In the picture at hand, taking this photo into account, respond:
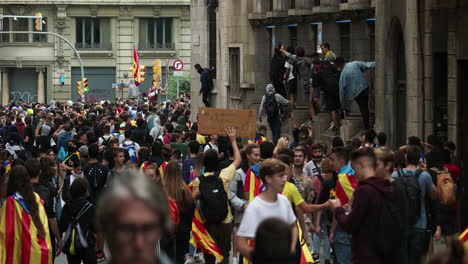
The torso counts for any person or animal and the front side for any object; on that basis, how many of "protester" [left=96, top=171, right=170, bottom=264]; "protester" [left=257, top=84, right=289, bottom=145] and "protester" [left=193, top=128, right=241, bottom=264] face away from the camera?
2

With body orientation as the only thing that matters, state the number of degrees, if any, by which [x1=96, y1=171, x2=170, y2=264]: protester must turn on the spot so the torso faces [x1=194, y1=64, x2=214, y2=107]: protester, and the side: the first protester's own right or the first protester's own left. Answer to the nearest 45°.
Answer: approximately 180°

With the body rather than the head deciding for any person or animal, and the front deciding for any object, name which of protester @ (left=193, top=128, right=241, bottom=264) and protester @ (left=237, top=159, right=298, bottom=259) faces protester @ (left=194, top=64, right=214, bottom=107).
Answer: protester @ (left=193, top=128, right=241, bottom=264)

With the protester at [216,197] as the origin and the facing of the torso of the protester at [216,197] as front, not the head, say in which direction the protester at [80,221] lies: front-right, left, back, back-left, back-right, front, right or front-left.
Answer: back-left

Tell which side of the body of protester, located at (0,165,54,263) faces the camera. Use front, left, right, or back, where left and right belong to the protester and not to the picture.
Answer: back

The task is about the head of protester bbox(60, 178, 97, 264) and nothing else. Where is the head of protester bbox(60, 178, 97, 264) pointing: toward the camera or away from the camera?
away from the camera

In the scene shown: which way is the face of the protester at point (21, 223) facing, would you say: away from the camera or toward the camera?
away from the camera

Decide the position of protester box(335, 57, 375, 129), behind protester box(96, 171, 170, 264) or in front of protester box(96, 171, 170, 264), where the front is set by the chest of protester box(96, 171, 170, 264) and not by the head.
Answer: behind

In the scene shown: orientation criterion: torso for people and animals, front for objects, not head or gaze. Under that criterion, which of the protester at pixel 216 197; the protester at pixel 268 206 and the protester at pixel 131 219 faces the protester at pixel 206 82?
the protester at pixel 216 197

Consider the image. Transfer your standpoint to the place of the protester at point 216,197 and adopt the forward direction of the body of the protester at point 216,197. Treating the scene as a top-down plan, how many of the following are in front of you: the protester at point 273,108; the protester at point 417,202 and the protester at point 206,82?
2

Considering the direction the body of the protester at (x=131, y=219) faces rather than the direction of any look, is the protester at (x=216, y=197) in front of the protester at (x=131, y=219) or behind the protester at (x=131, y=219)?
behind

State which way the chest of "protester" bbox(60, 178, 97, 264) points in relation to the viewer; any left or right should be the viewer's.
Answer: facing away from the viewer

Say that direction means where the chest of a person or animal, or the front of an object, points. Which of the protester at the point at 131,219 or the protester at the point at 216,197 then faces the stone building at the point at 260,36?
the protester at the point at 216,197

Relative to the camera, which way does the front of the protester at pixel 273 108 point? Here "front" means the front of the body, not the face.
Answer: away from the camera

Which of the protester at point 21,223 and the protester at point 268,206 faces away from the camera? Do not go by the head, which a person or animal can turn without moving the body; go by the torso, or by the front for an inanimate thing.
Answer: the protester at point 21,223

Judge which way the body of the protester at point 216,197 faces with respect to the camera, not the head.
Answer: away from the camera

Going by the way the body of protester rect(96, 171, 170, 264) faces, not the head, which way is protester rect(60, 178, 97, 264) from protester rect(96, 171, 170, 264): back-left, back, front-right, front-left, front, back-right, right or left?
back
